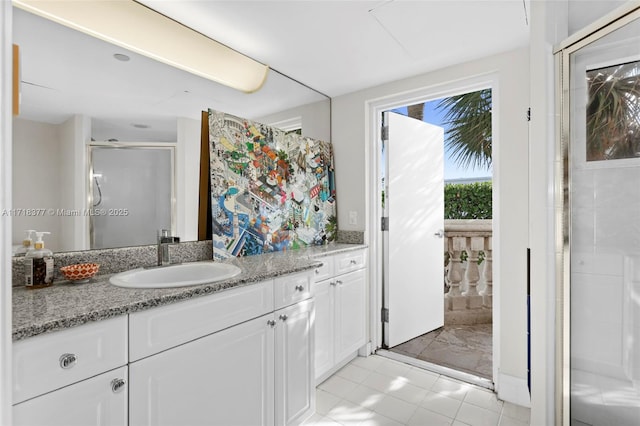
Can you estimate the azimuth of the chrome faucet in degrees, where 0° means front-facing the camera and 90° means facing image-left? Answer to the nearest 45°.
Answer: approximately 315°

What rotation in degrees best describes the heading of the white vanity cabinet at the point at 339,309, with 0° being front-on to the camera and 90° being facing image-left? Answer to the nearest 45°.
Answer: approximately 315°

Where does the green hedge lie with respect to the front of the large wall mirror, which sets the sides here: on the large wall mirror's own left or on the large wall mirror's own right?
on the large wall mirror's own left

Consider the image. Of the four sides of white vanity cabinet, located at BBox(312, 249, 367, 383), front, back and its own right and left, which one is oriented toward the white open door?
left

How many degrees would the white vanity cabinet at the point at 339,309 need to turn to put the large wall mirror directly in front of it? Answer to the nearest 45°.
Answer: approximately 90° to its right

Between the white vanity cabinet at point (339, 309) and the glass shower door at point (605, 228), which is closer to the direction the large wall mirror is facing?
the glass shower door

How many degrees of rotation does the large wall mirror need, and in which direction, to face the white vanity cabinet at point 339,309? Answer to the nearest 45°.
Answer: approximately 45° to its left

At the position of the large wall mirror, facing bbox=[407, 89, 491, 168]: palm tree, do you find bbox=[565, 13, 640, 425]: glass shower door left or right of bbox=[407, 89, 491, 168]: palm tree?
right

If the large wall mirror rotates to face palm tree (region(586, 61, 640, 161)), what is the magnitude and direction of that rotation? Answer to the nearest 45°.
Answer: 0° — it already faces it

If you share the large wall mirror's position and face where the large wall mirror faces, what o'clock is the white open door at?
The white open door is roughly at 10 o'clock from the large wall mirror.

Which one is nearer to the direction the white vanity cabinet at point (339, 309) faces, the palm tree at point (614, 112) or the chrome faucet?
the palm tree
